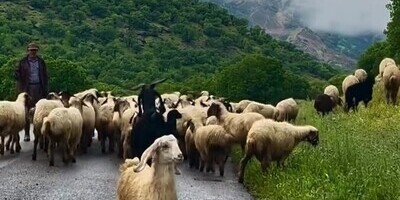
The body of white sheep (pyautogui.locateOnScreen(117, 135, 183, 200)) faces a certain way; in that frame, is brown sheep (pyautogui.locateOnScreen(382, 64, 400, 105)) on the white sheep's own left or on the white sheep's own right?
on the white sheep's own left

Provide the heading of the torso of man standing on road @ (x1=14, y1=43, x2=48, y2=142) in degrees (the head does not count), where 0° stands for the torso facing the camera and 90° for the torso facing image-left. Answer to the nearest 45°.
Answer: approximately 0°

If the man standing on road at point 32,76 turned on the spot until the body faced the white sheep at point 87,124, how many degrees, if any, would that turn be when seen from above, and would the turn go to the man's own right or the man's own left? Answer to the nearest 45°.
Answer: approximately 45° to the man's own left

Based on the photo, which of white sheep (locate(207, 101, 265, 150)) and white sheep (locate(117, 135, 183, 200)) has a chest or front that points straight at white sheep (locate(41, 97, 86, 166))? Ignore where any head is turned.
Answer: white sheep (locate(207, 101, 265, 150))

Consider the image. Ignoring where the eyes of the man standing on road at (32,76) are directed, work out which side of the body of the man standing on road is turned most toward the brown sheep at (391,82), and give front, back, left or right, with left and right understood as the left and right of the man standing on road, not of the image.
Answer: left

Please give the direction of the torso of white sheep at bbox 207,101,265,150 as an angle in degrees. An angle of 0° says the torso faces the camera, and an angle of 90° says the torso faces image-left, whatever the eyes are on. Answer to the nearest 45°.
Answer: approximately 90°
